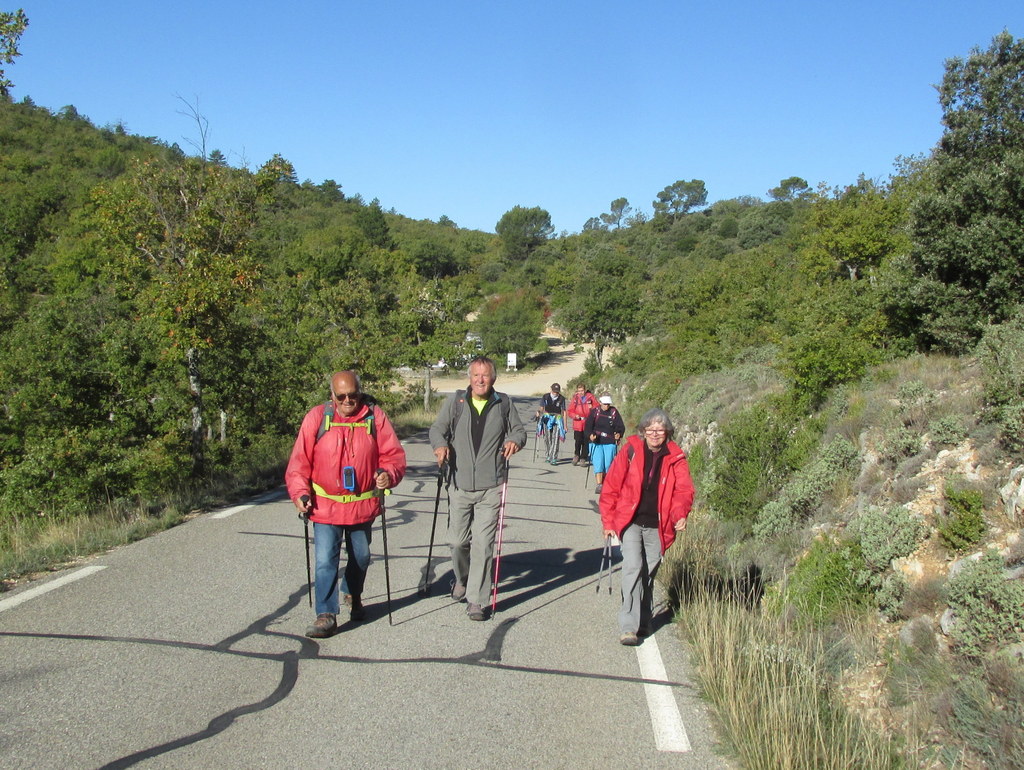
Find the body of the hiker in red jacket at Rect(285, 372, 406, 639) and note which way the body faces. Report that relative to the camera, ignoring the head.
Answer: toward the camera

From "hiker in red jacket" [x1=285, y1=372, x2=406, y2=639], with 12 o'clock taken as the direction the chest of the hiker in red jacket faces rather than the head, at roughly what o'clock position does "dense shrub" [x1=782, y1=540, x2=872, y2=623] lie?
The dense shrub is roughly at 9 o'clock from the hiker in red jacket.

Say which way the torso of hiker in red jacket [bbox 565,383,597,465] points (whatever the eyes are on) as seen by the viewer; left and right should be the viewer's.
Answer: facing the viewer

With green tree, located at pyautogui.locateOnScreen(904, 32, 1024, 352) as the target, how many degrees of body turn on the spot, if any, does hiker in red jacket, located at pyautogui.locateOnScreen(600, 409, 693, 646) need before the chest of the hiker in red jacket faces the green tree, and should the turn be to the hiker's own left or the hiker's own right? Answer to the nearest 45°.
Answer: approximately 135° to the hiker's own left

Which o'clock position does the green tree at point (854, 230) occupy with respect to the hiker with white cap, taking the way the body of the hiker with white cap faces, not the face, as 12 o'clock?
The green tree is roughly at 7 o'clock from the hiker with white cap.

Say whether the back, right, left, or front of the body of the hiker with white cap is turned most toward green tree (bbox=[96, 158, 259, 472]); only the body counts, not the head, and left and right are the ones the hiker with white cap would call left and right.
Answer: right

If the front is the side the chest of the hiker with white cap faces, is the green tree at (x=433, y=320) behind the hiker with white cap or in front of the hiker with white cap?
behind

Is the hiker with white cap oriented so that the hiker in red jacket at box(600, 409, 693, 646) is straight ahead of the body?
yes

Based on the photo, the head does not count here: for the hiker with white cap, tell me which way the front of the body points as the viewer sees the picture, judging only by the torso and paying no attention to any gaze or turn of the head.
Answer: toward the camera

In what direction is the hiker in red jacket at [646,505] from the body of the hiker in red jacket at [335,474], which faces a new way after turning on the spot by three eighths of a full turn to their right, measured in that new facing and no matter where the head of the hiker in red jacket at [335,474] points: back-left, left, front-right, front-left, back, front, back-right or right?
back-right

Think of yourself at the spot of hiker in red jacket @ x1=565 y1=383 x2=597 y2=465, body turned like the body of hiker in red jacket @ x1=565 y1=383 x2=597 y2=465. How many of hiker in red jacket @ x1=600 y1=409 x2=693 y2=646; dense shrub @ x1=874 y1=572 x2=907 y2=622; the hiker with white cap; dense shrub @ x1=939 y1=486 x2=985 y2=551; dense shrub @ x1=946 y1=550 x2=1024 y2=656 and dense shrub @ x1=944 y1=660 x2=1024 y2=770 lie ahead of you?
6

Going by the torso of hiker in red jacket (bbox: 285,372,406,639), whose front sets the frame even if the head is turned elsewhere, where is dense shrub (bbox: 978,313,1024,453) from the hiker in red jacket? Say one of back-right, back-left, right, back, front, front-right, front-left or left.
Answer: left

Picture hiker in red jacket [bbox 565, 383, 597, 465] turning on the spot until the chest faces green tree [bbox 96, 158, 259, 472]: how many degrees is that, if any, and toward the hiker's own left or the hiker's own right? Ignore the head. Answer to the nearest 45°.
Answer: approximately 45° to the hiker's own right

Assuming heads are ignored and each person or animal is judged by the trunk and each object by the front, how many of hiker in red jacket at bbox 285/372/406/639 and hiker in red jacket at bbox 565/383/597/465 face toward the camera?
2

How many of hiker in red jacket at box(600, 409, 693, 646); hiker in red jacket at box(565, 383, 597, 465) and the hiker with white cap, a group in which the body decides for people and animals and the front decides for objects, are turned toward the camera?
3

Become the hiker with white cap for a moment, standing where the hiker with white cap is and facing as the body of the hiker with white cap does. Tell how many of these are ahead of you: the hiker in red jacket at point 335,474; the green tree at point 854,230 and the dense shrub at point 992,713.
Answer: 2
